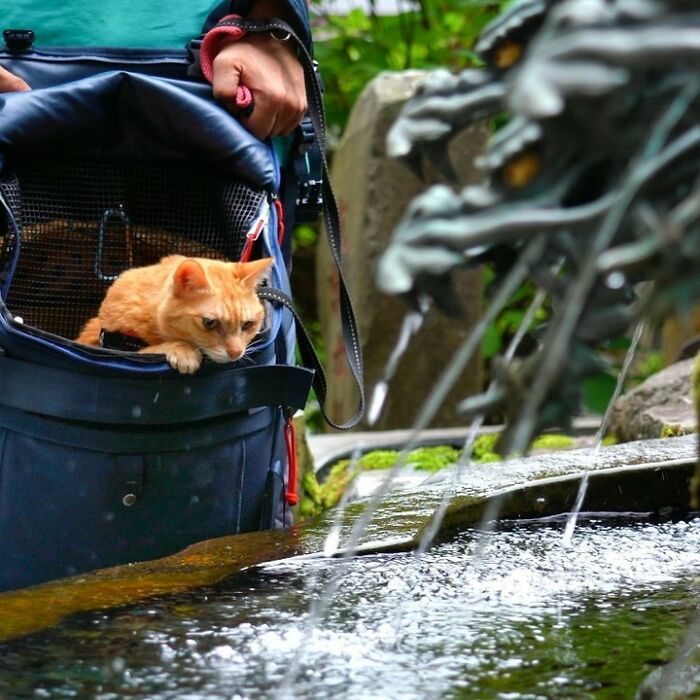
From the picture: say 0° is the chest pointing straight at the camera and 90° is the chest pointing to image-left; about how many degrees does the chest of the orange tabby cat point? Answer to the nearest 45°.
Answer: approximately 315°

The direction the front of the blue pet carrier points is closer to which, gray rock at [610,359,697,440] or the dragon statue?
the dragon statue

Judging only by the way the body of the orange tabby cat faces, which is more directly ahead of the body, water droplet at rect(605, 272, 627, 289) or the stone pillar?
the water droplet

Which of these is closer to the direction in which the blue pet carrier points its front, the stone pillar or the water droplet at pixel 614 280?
the water droplet

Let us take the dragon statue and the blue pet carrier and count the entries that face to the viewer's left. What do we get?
1

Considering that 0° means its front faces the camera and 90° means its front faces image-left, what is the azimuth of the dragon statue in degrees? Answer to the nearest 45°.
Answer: approximately 90°

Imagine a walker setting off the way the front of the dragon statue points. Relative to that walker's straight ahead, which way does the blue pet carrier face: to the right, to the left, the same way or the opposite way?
to the left

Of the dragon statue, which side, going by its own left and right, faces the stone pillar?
right

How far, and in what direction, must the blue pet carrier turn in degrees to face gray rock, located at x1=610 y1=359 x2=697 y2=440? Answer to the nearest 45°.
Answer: approximately 135° to its left

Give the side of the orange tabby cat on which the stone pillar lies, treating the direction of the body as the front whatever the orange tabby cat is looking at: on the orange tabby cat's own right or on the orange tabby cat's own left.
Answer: on the orange tabby cat's own left

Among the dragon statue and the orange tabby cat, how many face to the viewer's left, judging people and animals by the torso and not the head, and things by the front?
1

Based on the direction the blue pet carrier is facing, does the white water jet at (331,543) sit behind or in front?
in front

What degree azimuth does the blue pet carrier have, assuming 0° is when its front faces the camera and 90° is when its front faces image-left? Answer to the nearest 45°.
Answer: approximately 0°

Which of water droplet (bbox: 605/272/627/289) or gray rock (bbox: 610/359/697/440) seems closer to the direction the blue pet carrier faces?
the water droplet
